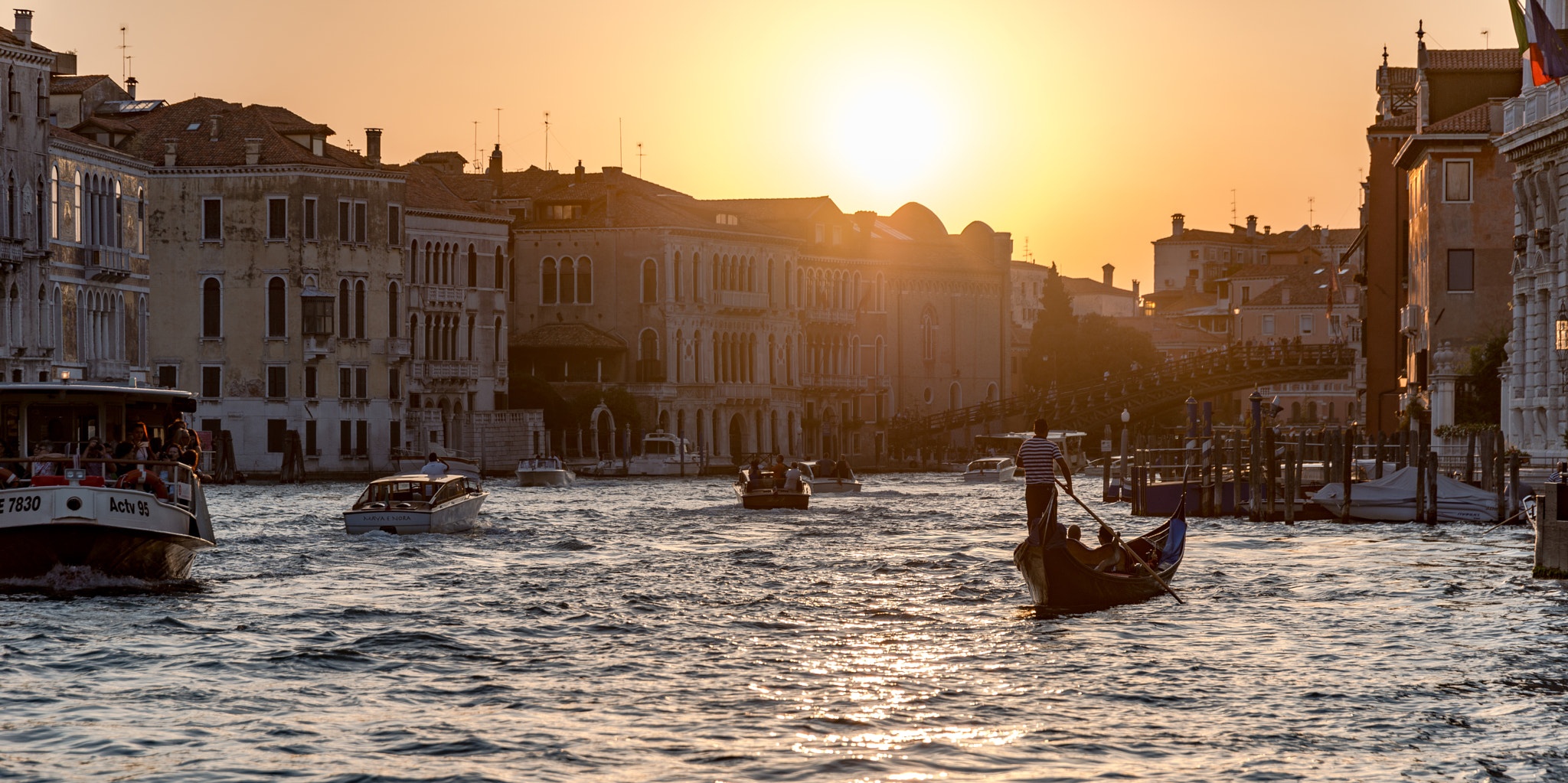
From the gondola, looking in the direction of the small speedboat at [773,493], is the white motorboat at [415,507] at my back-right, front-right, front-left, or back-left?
front-left

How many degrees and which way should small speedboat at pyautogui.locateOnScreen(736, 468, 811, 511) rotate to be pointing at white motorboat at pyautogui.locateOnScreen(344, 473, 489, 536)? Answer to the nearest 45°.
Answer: approximately 135° to its left

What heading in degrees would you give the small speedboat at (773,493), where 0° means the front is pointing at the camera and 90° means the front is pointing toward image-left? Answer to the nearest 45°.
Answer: approximately 180°

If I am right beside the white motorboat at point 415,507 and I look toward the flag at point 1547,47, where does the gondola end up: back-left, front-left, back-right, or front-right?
front-right

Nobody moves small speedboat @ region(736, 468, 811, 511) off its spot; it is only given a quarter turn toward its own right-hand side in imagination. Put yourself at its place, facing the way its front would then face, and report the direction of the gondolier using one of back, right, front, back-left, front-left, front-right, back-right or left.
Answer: right

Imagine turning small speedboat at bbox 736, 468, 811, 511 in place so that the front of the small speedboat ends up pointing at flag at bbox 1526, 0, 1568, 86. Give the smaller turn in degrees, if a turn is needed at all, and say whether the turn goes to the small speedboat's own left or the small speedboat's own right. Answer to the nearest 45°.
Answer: approximately 135° to the small speedboat's own right
